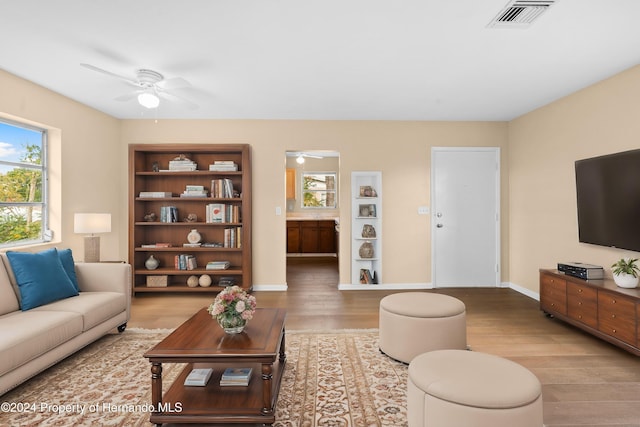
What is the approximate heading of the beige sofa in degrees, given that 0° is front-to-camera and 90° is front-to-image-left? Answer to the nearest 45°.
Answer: approximately 315°

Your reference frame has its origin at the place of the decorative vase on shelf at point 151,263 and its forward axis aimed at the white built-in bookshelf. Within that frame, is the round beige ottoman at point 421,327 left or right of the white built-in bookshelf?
right

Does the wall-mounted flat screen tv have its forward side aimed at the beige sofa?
yes

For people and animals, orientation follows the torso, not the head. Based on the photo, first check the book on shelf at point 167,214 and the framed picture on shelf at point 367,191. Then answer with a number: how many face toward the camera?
2

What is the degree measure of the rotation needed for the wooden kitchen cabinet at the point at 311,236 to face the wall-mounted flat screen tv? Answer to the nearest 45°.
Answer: approximately 45° to its left

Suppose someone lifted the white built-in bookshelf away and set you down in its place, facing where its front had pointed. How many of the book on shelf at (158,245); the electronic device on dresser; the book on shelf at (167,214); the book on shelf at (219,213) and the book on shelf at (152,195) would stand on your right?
4

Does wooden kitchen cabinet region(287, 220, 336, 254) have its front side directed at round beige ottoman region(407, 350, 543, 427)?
yes

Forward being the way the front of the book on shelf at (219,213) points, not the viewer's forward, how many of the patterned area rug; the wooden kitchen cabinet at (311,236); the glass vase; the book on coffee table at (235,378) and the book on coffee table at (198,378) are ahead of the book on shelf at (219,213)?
4

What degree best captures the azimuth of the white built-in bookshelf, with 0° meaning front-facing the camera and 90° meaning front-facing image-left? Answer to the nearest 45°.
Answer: approximately 0°

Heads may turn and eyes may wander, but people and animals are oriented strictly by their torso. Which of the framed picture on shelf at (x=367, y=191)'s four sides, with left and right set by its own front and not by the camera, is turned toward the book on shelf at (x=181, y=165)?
right
